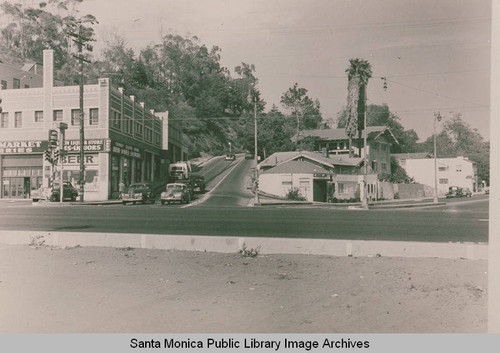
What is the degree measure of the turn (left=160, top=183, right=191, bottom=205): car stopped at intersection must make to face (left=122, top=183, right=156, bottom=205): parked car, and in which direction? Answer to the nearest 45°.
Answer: approximately 45° to its right

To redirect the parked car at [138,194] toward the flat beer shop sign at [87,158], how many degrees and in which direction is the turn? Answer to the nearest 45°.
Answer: approximately 90° to its right

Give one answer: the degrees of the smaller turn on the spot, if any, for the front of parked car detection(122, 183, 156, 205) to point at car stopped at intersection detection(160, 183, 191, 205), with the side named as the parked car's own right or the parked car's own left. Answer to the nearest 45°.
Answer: approximately 135° to the parked car's own left

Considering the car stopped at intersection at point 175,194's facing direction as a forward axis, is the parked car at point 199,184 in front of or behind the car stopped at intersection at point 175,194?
behind

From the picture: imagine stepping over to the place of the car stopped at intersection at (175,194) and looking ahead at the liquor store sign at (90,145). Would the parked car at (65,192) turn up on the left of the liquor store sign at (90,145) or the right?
left

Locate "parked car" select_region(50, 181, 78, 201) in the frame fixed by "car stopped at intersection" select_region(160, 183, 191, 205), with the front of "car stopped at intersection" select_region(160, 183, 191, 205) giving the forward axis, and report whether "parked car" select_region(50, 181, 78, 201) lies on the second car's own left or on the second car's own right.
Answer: on the second car's own right

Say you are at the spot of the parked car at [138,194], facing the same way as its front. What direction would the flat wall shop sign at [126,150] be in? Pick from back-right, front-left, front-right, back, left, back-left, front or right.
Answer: back-right

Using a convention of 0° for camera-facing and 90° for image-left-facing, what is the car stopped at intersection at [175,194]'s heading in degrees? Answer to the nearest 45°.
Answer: approximately 45°

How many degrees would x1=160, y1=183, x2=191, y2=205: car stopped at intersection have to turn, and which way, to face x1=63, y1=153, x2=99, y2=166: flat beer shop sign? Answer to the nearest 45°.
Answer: approximately 90° to its right

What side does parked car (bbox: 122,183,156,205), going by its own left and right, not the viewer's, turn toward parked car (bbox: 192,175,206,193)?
back

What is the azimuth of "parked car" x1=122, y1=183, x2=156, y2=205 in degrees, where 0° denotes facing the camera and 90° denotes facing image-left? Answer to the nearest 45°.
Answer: approximately 45°
